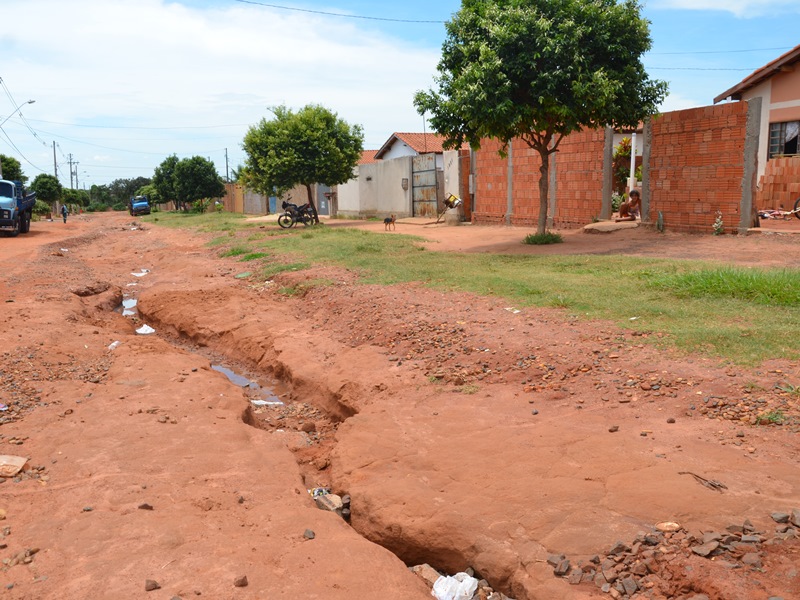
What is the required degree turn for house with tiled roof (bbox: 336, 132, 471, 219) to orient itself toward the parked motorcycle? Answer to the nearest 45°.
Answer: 0° — it already faces it

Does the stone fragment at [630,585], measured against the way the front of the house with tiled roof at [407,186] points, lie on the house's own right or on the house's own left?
on the house's own left

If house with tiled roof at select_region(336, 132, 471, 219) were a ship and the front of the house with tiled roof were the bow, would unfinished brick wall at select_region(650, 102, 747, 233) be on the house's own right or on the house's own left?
on the house's own left

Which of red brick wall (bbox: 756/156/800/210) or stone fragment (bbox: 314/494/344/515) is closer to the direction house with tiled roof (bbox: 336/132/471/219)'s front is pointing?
the stone fragment

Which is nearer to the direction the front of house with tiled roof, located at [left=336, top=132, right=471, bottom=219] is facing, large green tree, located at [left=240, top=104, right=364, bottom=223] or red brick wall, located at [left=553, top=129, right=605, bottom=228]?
the large green tree

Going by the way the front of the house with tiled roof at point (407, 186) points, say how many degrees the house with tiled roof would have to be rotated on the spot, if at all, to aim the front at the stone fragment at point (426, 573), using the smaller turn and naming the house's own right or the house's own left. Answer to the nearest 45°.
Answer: approximately 45° to the house's own left

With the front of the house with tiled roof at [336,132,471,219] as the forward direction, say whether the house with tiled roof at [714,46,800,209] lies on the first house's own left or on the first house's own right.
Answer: on the first house's own left

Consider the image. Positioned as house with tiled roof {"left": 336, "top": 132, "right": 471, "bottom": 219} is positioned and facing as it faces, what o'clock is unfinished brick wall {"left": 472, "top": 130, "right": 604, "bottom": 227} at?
The unfinished brick wall is roughly at 10 o'clock from the house with tiled roof.

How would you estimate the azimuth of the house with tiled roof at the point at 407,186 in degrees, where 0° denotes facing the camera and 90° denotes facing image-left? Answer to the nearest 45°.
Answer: approximately 45°

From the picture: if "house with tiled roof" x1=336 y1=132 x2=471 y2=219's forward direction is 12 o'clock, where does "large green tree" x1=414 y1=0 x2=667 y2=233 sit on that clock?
The large green tree is roughly at 10 o'clock from the house with tiled roof.

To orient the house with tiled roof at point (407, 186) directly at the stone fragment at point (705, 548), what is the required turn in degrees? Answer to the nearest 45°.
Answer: approximately 45° to its left

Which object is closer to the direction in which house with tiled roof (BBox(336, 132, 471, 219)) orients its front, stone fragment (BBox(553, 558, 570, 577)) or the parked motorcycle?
the parked motorcycle

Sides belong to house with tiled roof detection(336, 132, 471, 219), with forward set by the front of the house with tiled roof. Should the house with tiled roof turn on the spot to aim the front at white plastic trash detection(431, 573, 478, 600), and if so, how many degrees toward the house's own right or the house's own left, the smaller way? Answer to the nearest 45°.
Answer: approximately 45° to the house's own left

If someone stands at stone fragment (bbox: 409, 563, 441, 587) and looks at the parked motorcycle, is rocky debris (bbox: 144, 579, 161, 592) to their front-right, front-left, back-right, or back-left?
back-left
